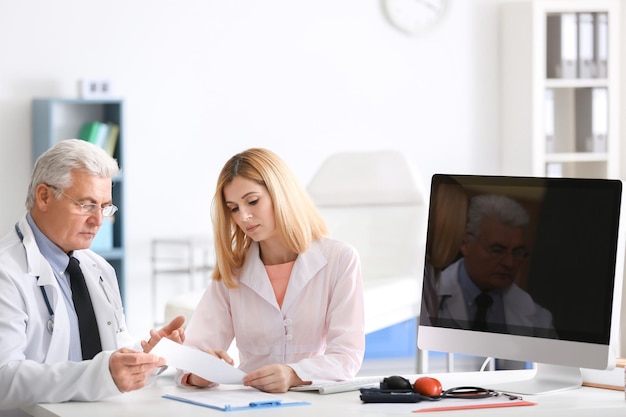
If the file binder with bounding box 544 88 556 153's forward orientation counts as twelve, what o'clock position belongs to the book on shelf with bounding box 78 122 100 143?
The book on shelf is roughly at 2 o'clock from the file binder.

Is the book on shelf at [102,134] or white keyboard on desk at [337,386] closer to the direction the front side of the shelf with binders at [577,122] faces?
the white keyboard on desk

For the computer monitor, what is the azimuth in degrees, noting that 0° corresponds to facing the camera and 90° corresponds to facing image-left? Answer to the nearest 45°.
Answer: approximately 45°

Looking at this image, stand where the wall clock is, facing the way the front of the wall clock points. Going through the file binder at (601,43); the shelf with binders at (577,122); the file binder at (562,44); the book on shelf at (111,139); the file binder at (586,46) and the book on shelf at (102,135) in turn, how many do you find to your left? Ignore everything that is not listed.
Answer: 4

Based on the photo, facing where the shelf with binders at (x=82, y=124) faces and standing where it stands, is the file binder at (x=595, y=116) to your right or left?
on your left

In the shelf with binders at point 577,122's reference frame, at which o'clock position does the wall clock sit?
The wall clock is roughly at 3 o'clock from the shelf with binders.

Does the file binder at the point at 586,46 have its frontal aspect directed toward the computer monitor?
yes

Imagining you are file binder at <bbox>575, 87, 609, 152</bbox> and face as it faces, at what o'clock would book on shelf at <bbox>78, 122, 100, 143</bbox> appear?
The book on shelf is roughly at 2 o'clock from the file binder.

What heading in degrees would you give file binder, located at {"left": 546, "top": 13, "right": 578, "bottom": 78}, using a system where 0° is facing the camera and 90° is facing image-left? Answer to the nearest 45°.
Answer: approximately 0°

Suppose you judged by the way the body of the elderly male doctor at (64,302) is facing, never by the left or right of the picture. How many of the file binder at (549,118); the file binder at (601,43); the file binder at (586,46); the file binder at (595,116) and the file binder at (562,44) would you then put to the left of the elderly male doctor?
5

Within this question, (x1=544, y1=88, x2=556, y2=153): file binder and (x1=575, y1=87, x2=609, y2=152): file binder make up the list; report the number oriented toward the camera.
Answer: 2

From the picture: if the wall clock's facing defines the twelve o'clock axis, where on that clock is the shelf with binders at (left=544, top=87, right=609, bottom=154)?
The shelf with binders is roughly at 9 o'clock from the wall clock.
